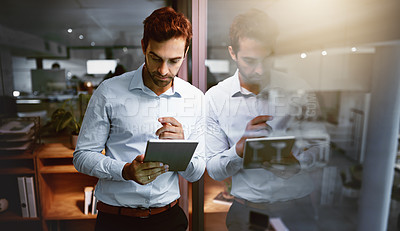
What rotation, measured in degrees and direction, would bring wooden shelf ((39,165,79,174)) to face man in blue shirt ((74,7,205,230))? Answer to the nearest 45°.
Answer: approximately 45° to its left

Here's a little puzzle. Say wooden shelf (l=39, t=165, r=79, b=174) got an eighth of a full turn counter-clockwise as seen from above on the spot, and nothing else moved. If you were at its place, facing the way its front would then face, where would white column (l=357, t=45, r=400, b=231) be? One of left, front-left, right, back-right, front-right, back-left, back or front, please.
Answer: front

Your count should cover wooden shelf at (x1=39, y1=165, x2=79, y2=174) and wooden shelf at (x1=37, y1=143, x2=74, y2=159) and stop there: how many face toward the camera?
2

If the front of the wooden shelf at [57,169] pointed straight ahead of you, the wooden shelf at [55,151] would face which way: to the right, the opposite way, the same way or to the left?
the same way

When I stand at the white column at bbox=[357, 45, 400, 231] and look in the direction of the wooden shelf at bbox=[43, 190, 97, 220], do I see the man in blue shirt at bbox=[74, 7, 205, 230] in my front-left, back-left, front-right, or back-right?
front-left

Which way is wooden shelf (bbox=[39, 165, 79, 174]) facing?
toward the camera
